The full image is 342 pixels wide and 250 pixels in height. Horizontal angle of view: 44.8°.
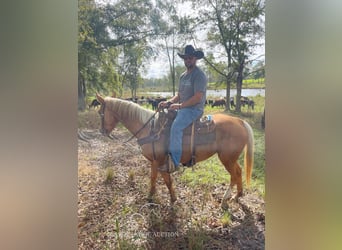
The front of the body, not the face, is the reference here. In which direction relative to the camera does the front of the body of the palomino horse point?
to the viewer's left

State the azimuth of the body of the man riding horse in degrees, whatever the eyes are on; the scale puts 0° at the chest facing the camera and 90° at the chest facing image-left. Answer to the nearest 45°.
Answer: approximately 45°
